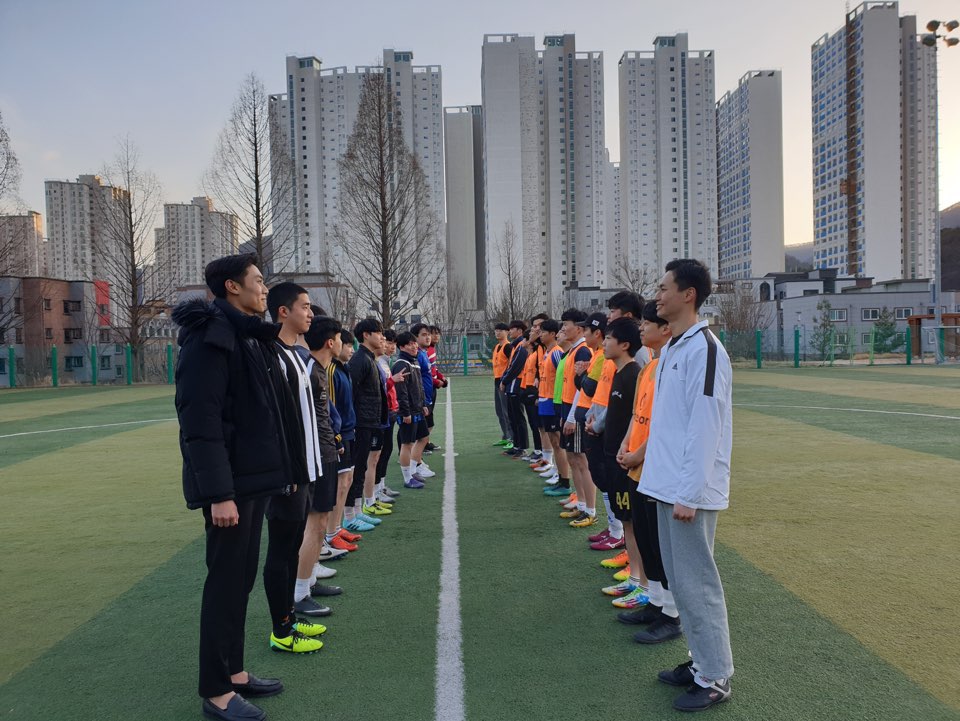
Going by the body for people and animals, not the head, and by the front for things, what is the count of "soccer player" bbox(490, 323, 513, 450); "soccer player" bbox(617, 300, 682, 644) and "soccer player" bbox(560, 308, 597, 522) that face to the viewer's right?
0

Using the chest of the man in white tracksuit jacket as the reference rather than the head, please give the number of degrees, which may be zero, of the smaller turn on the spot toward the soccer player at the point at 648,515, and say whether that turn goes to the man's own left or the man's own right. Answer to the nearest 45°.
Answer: approximately 90° to the man's own right

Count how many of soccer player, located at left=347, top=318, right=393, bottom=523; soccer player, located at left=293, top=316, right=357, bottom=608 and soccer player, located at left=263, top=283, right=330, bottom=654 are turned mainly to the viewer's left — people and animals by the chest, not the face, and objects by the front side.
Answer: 0

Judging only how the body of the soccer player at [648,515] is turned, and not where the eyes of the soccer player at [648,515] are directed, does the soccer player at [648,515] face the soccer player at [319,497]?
yes

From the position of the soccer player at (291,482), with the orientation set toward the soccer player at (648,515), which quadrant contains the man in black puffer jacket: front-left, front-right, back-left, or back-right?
back-right

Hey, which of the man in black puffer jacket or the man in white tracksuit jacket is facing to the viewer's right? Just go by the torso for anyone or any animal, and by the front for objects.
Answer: the man in black puffer jacket

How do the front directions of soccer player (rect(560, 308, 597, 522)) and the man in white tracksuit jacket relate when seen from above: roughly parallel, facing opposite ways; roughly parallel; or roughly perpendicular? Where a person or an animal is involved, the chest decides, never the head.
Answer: roughly parallel

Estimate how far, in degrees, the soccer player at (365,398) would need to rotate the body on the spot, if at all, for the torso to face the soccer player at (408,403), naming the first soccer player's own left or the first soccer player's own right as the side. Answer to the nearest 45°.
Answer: approximately 90° to the first soccer player's own left

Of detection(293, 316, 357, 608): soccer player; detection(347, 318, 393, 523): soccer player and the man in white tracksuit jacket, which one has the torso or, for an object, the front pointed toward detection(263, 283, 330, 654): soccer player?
the man in white tracksuit jacket

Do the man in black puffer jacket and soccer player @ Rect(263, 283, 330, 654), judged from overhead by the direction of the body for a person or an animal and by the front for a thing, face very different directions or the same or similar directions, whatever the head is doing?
same or similar directions

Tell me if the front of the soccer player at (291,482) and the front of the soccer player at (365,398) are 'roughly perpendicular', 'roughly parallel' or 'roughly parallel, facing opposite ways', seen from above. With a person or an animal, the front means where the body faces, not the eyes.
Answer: roughly parallel

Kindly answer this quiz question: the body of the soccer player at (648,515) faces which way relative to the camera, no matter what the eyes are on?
to the viewer's left

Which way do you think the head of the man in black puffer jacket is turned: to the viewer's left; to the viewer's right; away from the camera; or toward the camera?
to the viewer's right

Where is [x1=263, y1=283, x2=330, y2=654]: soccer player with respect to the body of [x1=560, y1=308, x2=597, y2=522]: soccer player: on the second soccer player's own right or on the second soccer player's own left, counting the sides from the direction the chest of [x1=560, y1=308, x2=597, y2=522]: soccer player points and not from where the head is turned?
on the second soccer player's own left

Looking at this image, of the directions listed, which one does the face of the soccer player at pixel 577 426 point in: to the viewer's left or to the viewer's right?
to the viewer's left

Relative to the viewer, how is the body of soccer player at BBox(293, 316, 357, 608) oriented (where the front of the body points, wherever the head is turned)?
to the viewer's right

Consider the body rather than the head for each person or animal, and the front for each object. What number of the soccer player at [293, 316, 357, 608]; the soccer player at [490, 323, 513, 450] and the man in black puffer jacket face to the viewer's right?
2

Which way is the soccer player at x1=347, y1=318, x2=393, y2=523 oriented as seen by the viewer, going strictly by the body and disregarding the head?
to the viewer's right

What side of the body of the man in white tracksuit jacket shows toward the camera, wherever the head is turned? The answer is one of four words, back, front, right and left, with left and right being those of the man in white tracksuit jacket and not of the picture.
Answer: left

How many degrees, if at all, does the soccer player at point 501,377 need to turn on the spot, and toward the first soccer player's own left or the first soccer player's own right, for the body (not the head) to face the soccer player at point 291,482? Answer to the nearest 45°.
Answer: approximately 45° to the first soccer player's own left

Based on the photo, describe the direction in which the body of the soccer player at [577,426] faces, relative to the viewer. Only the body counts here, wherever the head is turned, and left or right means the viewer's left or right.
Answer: facing to the left of the viewer
